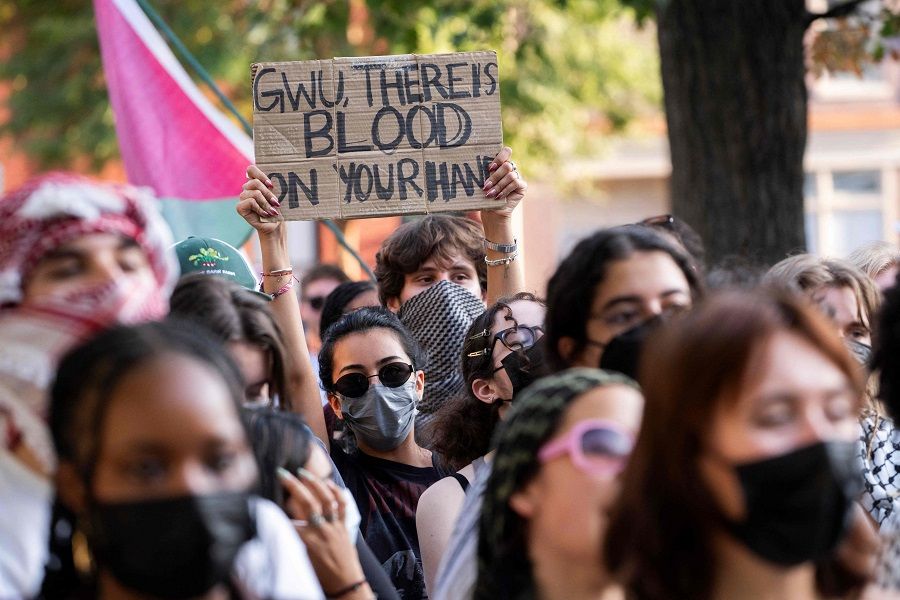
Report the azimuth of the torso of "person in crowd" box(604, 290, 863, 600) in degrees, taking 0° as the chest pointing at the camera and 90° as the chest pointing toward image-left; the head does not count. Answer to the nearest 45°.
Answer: approximately 315°

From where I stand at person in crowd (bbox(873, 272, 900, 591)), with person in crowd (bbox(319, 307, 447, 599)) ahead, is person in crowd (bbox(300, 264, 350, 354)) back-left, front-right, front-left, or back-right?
front-right

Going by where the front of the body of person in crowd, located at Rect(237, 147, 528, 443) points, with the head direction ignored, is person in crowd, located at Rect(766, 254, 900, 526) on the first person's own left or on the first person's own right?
on the first person's own left

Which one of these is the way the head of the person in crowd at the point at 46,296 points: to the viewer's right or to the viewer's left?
to the viewer's right

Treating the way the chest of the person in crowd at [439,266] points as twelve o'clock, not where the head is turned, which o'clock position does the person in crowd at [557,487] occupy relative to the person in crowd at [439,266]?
the person in crowd at [557,487] is roughly at 12 o'clock from the person in crowd at [439,266].

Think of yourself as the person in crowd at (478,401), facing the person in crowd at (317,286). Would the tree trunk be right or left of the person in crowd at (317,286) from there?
right

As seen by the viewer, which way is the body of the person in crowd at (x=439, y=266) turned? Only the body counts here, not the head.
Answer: toward the camera

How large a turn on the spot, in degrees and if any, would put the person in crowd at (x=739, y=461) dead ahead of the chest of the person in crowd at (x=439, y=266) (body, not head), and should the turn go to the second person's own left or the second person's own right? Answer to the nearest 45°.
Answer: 0° — they already face them

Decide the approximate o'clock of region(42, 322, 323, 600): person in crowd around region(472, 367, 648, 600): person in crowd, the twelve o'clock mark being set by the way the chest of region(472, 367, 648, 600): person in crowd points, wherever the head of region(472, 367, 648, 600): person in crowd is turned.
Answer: region(42, 322, 323, 600): person in crowd is roughly at 4 o'clock from region(472, 367, 648, 600): person in crowd.

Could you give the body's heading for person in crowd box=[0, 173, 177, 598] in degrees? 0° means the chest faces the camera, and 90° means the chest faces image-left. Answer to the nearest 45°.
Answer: approximately 315°

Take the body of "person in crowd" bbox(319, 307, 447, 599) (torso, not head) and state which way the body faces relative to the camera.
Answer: toward the camera

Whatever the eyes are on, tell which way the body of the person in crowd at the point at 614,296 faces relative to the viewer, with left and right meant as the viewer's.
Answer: facing the viewer and to the right of the viewer

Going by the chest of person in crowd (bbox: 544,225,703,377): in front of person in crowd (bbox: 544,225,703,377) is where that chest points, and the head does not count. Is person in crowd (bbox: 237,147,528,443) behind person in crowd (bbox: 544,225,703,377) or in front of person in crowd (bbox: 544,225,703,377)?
behind
